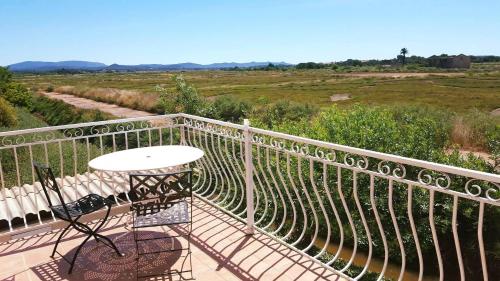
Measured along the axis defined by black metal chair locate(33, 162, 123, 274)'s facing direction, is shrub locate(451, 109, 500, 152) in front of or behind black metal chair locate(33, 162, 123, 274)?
in front

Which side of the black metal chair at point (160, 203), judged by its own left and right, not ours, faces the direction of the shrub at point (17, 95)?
front

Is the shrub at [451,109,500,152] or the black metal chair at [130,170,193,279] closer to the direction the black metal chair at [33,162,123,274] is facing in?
the shrub

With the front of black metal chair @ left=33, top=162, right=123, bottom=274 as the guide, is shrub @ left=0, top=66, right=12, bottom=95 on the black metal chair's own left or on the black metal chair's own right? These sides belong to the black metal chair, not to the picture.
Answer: on the black metal chair's own left

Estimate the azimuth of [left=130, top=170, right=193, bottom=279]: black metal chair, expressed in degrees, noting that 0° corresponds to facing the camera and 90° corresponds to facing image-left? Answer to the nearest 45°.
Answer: approximately 180°

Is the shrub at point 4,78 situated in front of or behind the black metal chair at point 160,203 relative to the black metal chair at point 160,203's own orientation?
in front

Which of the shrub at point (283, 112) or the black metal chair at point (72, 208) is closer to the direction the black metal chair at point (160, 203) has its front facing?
the shrub

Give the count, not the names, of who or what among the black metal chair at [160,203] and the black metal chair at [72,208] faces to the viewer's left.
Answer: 0

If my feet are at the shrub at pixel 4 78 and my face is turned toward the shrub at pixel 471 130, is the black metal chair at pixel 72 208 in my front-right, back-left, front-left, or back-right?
front-right

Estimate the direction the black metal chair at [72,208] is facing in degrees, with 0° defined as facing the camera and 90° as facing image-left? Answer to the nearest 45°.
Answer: approximately 225°

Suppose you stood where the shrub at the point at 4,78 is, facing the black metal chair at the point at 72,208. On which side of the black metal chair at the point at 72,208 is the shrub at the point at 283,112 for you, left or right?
left

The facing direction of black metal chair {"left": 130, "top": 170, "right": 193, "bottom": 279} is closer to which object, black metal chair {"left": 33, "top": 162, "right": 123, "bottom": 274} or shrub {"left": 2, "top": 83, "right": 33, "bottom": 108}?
the shrub

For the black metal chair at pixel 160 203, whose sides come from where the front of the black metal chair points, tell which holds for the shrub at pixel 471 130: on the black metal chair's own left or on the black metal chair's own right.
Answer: on the black metal chair's own right
